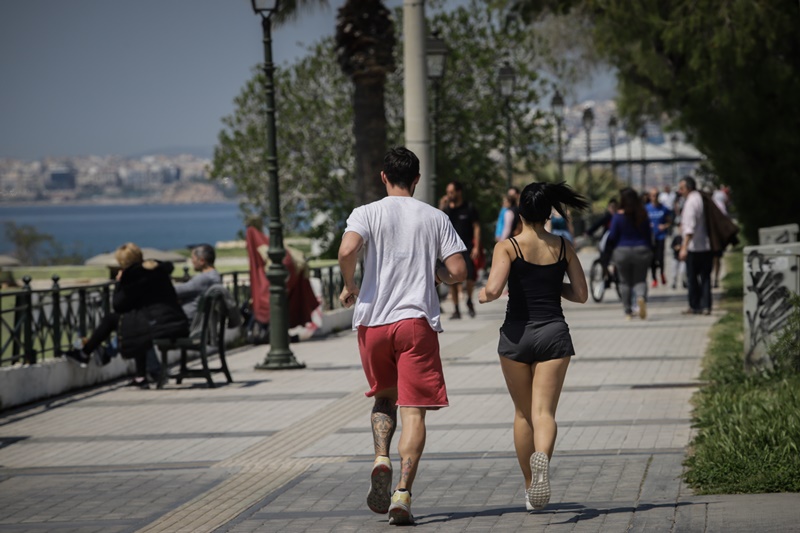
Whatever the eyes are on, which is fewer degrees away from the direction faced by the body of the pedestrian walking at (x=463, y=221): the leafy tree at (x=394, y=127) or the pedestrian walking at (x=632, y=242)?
the pedestrian walking

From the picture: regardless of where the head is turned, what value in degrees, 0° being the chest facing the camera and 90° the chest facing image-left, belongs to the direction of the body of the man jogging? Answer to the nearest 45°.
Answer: approximately 180°

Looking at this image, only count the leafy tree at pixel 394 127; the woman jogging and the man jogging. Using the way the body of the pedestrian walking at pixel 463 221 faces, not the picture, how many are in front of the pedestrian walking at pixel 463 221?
2

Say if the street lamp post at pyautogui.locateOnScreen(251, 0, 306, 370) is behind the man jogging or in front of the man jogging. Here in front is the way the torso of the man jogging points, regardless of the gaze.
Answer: in front

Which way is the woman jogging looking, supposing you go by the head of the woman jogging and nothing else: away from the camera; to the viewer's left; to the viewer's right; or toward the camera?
away from the camera

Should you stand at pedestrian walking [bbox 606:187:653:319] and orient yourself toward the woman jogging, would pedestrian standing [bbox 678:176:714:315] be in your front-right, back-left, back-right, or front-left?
back-left

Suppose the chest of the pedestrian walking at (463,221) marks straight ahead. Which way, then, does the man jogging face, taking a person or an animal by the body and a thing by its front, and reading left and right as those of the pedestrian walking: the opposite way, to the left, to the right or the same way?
the opposite way

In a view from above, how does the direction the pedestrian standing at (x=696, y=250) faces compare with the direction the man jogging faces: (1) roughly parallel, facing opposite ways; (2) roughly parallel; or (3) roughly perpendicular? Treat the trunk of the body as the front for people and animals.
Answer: roughly perpendicular

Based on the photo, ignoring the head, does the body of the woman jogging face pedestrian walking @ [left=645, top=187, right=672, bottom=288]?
yes

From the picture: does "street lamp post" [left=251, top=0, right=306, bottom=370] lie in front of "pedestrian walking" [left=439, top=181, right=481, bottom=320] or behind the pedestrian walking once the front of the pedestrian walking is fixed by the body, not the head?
in front

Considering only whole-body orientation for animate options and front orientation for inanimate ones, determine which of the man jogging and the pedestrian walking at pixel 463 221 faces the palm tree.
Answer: the man jogging

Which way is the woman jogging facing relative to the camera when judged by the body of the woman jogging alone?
away from the camera

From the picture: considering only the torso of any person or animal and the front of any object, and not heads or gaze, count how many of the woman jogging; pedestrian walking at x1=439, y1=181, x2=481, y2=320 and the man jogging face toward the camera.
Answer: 1

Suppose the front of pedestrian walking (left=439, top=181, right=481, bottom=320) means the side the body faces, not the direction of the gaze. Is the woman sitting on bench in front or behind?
in front

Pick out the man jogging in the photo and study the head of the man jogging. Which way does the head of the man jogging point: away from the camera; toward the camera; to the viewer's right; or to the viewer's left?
away from the camera
